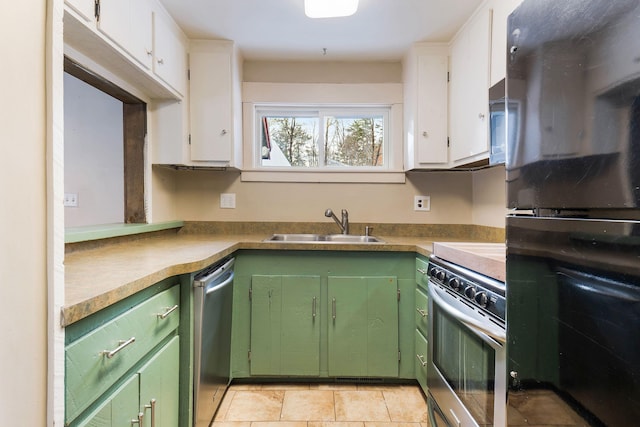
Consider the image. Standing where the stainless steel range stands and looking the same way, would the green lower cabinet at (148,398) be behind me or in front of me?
in front

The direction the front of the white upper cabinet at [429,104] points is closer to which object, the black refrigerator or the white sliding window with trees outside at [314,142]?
the black refrigerator

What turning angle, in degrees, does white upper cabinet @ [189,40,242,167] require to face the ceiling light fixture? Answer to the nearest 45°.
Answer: approximately 45° to its left

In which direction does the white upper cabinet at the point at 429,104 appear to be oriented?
toward the camera

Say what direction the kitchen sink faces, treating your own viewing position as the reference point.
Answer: facing the viewer

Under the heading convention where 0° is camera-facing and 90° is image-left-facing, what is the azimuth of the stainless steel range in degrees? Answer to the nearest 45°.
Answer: approximately 45°

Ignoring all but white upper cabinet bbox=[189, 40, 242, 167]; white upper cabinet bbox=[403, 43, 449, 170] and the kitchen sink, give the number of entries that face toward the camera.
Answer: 3

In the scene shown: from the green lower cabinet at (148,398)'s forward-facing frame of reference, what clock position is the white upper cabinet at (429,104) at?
The white upper cabinet is roughly at 10 o'clock from the green lower cabinet.

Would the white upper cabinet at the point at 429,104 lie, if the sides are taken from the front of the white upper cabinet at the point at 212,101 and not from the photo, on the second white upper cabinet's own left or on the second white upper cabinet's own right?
on the second white upper cabinet's own left

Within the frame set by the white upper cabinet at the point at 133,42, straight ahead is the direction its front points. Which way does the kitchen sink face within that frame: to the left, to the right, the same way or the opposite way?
to the right

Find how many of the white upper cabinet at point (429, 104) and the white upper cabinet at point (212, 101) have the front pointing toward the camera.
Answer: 2

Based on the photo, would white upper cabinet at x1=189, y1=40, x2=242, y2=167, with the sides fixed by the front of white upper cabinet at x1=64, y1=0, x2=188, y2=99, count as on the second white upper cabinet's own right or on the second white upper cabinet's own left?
on the second white upper cabinet's own left

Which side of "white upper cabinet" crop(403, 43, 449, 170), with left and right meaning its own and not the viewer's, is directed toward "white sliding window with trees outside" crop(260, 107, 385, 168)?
right

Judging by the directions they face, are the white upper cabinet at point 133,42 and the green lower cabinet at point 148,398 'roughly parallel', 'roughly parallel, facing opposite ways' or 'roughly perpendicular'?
roughly parallel

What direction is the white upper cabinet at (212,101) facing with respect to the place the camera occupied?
facing the viewer

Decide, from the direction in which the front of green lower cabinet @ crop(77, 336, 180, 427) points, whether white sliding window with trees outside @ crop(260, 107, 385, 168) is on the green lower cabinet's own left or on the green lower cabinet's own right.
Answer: on the green lower cabinet's own left
